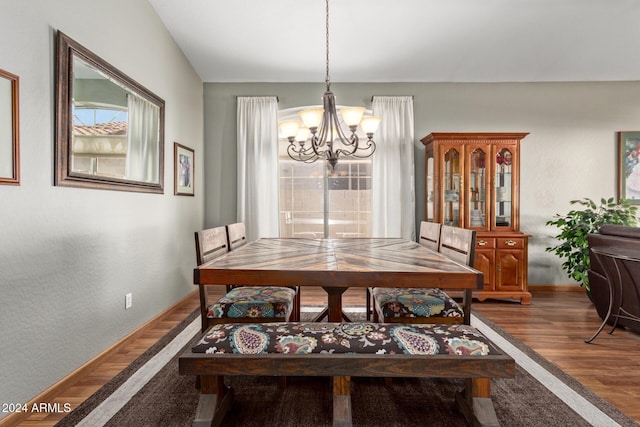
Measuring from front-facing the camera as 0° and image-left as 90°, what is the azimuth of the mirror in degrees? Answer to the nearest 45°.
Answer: approximately 315°

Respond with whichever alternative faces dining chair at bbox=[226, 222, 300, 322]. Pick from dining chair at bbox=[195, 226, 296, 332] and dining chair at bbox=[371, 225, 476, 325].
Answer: dining chair at bbox=[371, 225, 476, 325]

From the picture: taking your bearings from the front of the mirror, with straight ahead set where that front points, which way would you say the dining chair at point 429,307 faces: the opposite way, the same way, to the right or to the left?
the opposite way

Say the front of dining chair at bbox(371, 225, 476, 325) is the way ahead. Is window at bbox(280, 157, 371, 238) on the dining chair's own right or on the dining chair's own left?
on the dining chair's own right

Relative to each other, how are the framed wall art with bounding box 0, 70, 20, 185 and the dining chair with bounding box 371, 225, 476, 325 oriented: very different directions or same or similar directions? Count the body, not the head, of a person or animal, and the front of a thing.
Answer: very different directions

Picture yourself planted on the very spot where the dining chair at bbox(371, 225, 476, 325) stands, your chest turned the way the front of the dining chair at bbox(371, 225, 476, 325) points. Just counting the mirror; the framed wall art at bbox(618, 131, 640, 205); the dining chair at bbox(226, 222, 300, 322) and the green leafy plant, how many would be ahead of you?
2

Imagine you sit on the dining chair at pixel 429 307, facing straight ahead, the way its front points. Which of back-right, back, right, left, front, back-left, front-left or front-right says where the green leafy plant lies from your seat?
back-right

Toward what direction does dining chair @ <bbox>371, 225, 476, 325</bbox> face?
to the viewer's left

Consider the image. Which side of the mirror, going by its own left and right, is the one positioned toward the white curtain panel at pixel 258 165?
left

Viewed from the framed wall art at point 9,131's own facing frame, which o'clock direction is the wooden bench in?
The wooden bench is roughly at 12 o'clock from the framed wall art.

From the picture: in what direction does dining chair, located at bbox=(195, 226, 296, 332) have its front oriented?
to the viewer's right

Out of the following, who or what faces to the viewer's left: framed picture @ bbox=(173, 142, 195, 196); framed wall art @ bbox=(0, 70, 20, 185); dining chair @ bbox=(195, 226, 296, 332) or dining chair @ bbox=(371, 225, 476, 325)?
dining chair @ bbox=(371, 225, 476, 325)

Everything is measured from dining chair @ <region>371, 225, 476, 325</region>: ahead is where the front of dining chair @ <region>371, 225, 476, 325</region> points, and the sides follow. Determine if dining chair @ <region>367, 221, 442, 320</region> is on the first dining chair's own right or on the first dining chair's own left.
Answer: on the first dining chair's own right

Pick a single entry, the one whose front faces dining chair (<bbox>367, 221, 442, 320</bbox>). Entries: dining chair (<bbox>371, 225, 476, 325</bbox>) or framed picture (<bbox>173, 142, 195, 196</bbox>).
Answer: the framed picture
